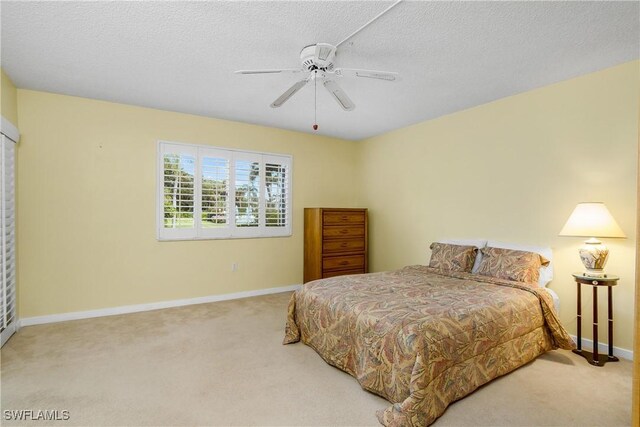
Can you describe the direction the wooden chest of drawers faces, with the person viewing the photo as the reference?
facing the viewer and to the right of the viewer

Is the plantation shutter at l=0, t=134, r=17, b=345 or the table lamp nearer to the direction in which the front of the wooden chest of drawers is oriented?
the table lamp

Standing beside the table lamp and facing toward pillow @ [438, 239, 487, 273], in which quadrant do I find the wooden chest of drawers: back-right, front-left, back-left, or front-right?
front-left

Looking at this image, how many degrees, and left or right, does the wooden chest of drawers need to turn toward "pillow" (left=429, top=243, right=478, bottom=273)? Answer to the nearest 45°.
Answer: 0° — it already faces it

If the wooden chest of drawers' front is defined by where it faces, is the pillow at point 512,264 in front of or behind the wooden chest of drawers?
in front

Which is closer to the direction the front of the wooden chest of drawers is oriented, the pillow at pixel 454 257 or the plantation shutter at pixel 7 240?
the pillow

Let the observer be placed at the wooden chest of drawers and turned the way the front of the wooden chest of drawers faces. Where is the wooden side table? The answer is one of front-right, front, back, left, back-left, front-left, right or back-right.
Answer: front

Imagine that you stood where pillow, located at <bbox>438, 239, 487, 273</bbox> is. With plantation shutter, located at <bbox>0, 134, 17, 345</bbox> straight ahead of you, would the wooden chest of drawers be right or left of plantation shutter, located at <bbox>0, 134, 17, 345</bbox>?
right

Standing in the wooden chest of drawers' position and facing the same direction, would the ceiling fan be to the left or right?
on its right

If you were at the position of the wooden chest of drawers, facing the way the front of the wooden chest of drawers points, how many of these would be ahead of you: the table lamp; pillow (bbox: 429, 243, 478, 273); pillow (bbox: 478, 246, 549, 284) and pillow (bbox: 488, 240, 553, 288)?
4

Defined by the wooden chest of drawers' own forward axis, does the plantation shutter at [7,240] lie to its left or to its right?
on its right

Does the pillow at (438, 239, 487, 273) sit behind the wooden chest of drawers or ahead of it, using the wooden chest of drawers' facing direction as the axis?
ahead

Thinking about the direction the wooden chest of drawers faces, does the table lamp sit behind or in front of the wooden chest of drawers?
in front
